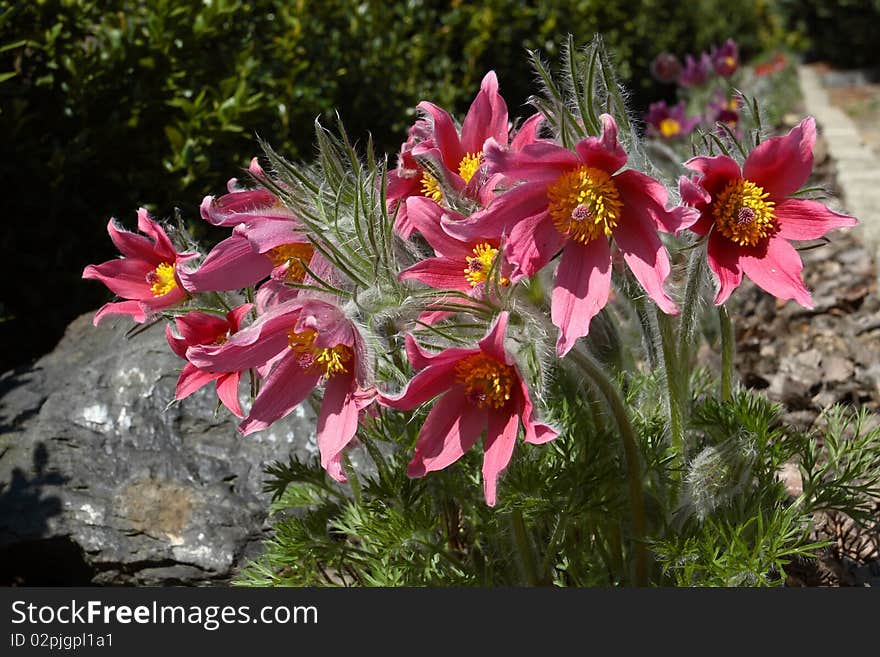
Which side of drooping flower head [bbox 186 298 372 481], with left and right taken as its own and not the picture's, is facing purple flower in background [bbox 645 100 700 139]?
back

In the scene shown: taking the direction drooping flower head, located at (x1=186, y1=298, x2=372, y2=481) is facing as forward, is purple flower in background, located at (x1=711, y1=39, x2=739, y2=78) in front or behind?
behind

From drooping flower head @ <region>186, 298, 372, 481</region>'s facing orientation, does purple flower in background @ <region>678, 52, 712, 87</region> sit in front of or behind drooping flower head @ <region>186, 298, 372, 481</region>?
behind

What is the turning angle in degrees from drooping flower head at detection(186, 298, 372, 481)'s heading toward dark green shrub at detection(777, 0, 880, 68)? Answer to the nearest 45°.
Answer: approximately 180°

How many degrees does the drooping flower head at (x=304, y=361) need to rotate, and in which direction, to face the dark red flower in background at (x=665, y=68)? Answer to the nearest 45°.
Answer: approximately 180°

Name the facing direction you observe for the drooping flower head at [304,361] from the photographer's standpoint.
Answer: facing the viewer and to the left of the viewer
